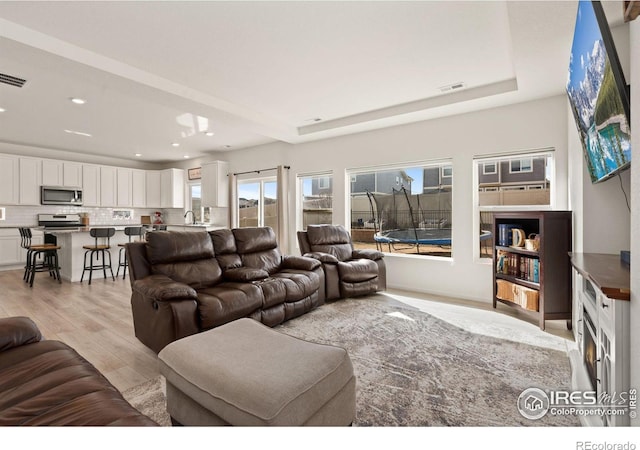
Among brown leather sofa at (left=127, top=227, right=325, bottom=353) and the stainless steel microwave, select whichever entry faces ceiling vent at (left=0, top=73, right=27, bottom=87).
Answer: the stainless steel microwave

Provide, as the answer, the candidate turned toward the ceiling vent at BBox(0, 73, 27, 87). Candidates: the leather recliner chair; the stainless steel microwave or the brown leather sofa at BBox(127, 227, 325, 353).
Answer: the stainless steel microwave

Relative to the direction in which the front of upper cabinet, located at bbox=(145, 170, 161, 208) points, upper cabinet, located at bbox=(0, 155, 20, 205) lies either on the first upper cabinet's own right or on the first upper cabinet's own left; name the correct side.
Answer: on the first upper cabinet's own right

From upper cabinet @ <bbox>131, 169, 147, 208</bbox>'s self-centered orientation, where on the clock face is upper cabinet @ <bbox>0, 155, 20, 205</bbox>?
upper cabinet @ <bbox>0, 155, 20, 205</bbox> is roughly at 2 o'clock from upper cabinet @ <bbox>131, 169, 147, 208</bbox>.

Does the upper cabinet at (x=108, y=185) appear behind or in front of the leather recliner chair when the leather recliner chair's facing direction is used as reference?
behind

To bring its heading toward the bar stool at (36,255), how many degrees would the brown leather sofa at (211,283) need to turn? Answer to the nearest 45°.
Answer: approximately 180°

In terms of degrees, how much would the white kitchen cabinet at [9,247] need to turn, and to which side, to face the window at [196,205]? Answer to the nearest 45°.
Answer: approximately 90° to its left

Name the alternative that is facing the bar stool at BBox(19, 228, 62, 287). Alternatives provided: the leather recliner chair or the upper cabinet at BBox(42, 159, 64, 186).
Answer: the upper cabinet

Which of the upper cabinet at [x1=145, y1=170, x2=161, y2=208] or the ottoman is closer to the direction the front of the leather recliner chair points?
the ottoman

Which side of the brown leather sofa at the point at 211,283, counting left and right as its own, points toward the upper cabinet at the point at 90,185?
back

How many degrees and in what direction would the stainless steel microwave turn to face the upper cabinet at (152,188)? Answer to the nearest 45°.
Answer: approximately 90° to its left

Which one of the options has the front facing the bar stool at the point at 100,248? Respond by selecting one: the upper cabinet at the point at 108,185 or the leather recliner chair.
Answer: the upper cabinet
